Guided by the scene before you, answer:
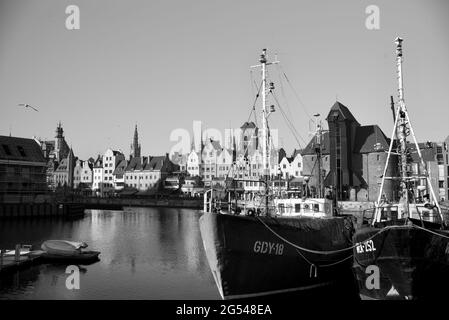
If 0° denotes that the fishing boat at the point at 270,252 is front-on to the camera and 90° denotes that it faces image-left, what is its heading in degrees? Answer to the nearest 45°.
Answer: approximately 45°

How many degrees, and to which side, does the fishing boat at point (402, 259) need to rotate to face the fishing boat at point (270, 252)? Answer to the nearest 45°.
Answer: approximately 90° to its right

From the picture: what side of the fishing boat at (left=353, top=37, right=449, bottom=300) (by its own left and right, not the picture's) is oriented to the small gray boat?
right

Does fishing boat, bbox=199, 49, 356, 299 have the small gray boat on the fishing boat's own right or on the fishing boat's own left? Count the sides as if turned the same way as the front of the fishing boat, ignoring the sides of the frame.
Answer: on the fishing boat's own right

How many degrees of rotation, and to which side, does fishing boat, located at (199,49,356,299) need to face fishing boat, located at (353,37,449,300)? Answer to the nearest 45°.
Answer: approximately 135° to its left

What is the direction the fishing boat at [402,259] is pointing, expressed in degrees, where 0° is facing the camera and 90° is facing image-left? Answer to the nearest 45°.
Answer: approximately 0°
